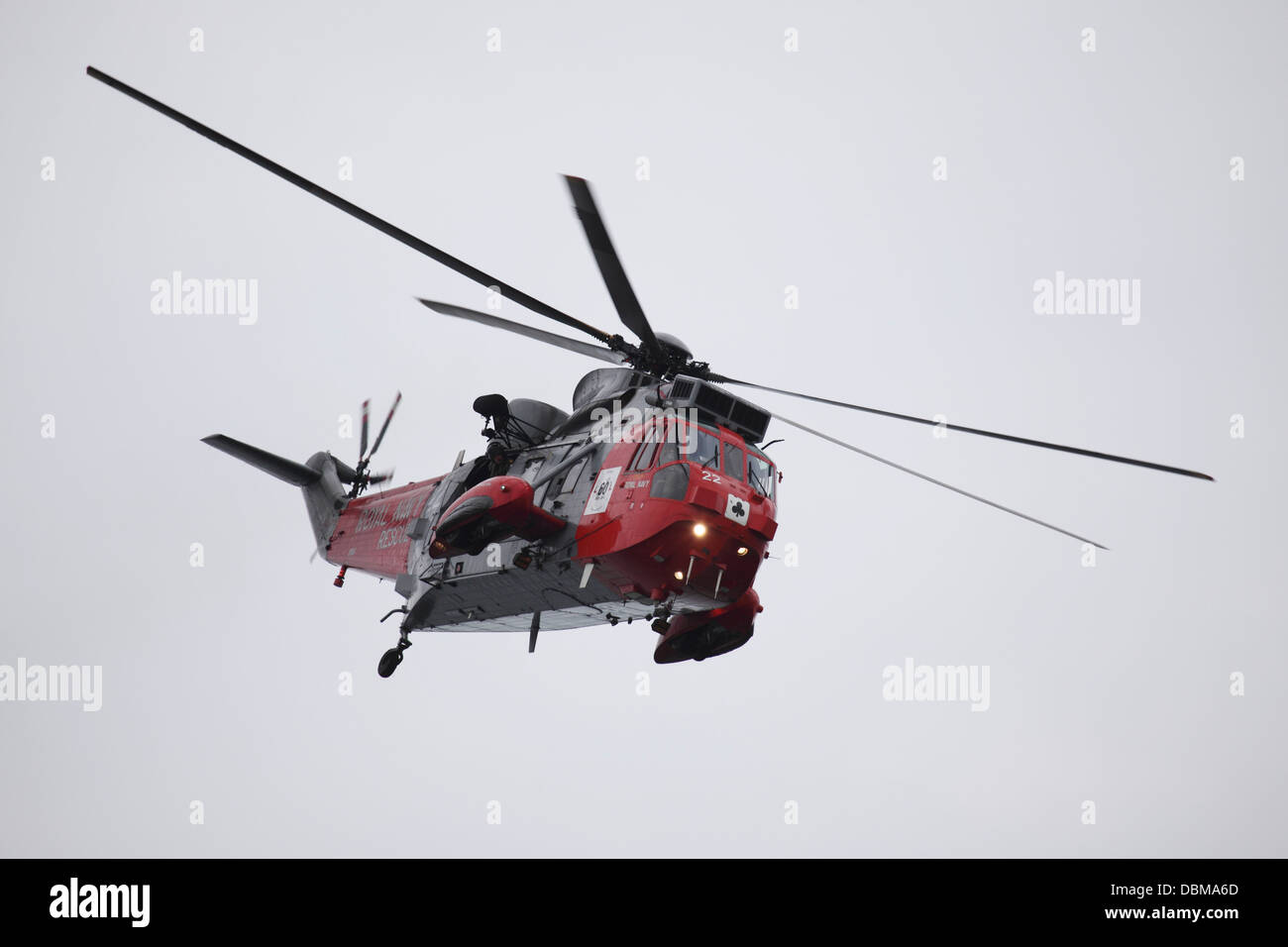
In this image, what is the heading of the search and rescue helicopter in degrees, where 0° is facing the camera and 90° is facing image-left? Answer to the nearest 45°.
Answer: approximately 315°
